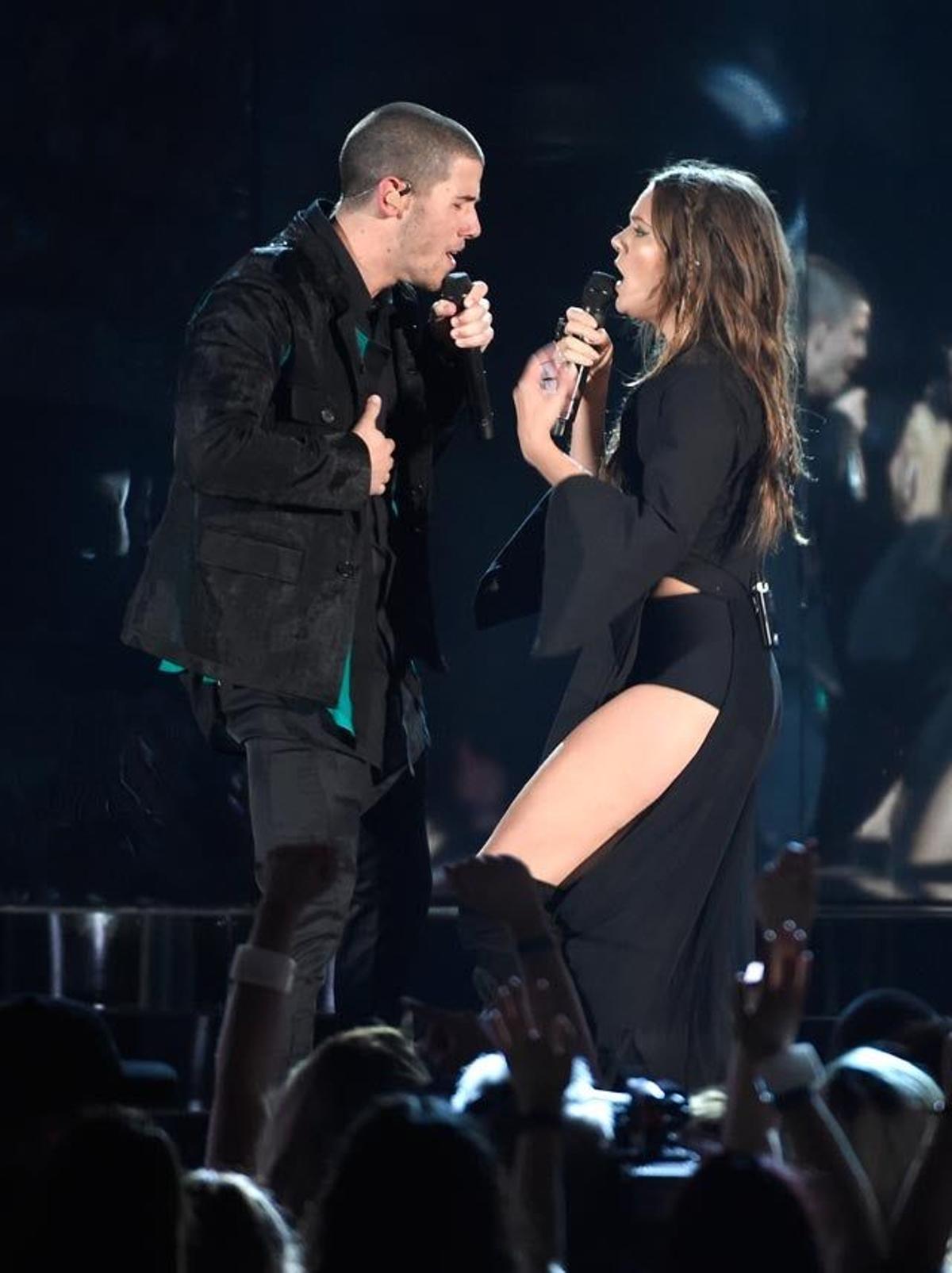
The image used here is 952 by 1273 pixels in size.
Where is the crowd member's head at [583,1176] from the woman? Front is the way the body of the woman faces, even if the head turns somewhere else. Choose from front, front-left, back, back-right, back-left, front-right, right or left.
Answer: left

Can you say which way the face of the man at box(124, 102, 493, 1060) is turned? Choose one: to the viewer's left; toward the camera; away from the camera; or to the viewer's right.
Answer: to the viewer's right

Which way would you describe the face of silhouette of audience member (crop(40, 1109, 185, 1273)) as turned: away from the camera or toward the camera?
away from the camera

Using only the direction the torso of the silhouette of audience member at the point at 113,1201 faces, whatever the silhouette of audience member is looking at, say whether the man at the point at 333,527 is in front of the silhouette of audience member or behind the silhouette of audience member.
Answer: in front

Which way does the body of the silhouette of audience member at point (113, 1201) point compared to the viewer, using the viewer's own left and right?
facing away from the viewer

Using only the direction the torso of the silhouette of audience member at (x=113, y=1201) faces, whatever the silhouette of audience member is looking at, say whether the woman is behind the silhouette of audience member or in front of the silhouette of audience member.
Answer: in front

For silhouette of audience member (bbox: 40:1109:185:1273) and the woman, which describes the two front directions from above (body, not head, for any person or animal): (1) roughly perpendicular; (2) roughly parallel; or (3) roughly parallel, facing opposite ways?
roughly perpendicular

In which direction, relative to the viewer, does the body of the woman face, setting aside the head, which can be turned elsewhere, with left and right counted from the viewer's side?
facing to the left of the viewer

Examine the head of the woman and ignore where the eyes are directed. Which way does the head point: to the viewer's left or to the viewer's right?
to the viewer's left

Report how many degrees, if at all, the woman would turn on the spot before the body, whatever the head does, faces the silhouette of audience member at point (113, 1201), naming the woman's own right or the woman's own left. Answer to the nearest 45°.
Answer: approximately 90° to the woman's own left

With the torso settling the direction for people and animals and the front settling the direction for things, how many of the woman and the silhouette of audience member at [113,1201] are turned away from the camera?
1

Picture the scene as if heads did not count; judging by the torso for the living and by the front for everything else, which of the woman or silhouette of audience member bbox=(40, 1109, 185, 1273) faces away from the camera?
the silhouette of audience member

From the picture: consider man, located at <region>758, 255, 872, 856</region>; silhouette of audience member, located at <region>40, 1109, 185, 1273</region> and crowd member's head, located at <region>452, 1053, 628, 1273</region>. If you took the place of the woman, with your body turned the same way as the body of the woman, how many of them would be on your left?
2

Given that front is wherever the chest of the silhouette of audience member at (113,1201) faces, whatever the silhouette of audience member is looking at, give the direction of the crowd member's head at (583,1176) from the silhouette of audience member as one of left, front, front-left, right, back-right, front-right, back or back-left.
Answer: front-right
